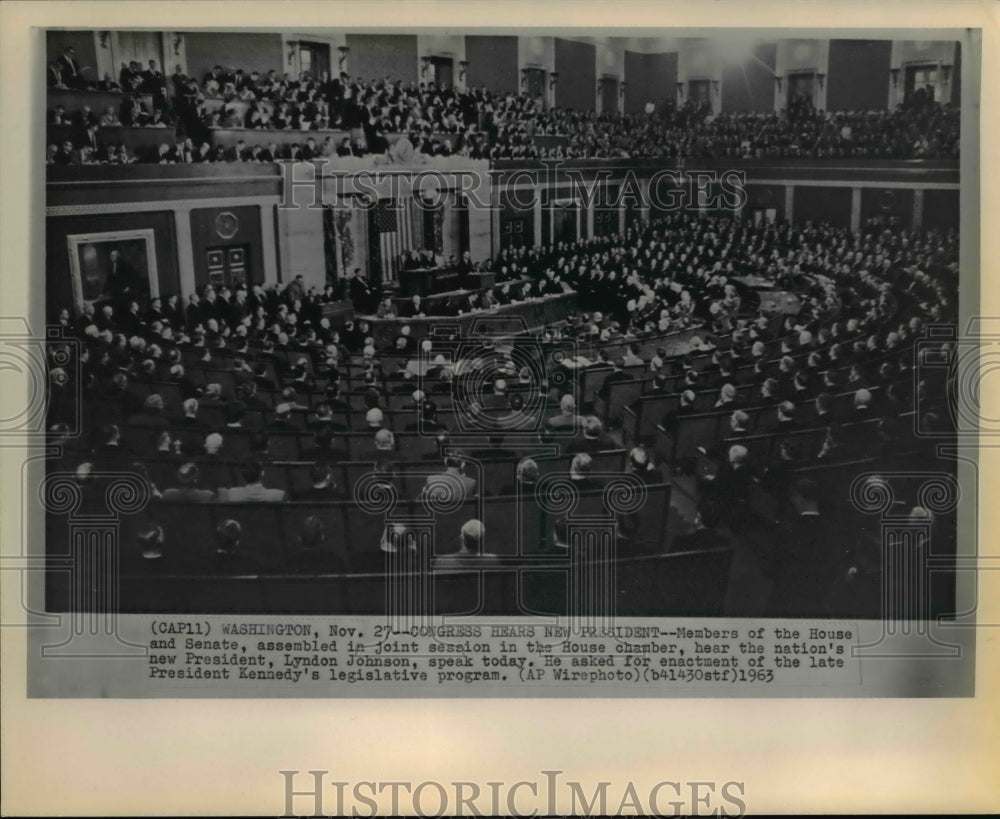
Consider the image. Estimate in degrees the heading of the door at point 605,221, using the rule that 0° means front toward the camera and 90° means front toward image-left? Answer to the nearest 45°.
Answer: approximately 0°

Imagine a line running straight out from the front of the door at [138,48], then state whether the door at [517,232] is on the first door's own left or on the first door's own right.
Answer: on the first door's own left

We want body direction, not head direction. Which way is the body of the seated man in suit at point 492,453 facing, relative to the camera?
away from the camera

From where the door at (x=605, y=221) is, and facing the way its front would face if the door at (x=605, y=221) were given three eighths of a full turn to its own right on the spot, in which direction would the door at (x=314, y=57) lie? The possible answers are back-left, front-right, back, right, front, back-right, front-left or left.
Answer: front-left

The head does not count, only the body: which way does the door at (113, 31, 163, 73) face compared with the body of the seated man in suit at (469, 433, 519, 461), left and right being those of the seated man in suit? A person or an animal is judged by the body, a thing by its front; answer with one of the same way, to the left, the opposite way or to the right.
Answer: the opposite way

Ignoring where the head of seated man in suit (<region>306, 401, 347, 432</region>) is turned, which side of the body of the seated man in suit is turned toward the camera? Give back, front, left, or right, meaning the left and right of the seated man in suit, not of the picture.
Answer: back

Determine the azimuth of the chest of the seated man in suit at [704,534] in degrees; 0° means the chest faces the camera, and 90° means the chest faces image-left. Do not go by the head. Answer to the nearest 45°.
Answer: approximately 135°

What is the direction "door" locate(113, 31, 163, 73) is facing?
toward the camera

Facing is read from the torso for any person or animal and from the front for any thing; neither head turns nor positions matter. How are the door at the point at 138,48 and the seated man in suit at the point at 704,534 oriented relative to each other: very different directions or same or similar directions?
very different directions
